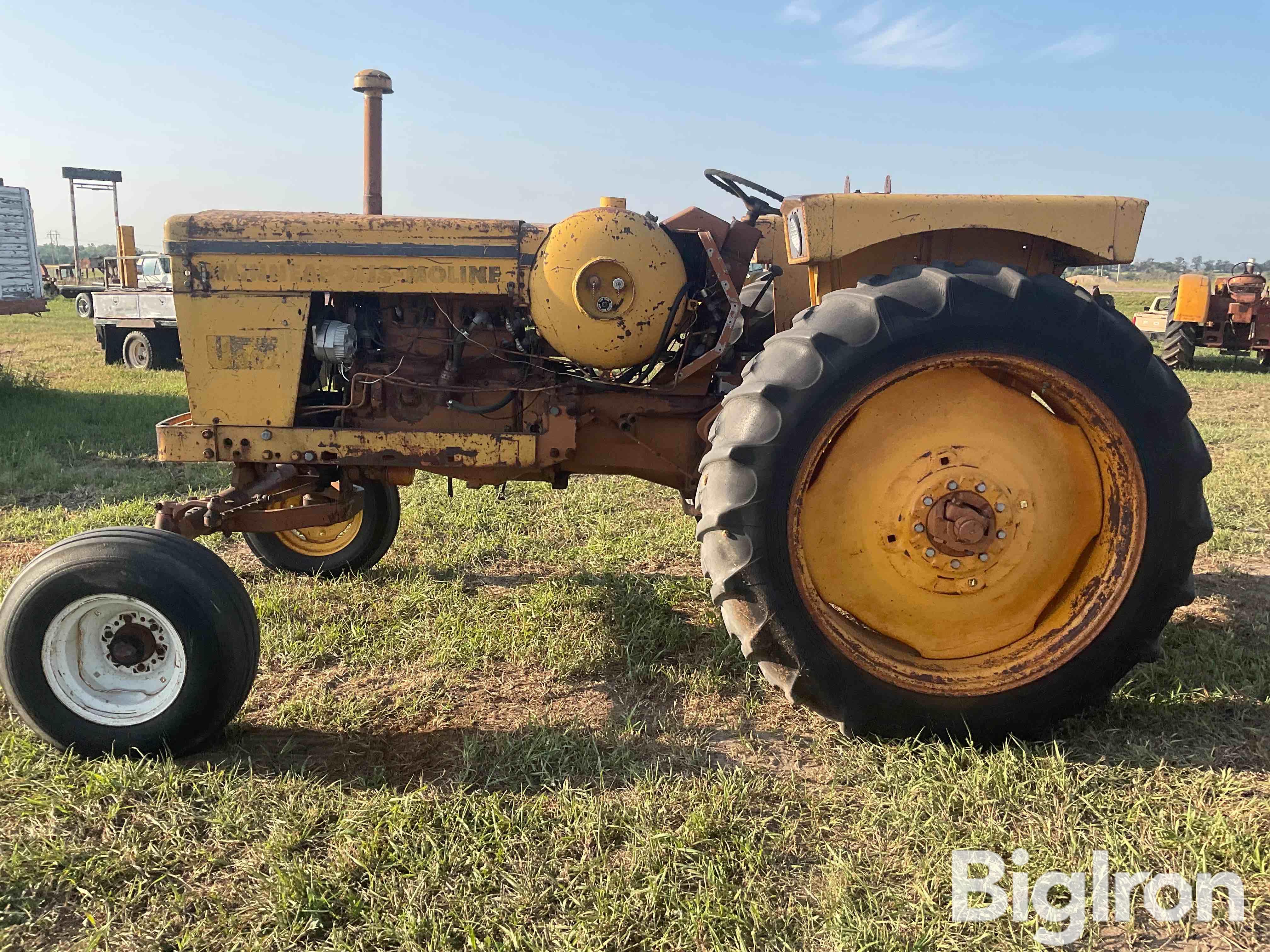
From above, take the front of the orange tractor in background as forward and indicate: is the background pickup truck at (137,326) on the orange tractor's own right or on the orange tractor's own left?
on the orange tractor's own left

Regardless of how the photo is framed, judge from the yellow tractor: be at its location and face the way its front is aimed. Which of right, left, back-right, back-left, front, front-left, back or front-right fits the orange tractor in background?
back-right

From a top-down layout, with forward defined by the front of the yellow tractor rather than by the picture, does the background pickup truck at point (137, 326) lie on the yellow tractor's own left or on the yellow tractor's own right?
on the yellow tractor's own right

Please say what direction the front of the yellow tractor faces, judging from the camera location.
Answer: facing to the left of the viewer
